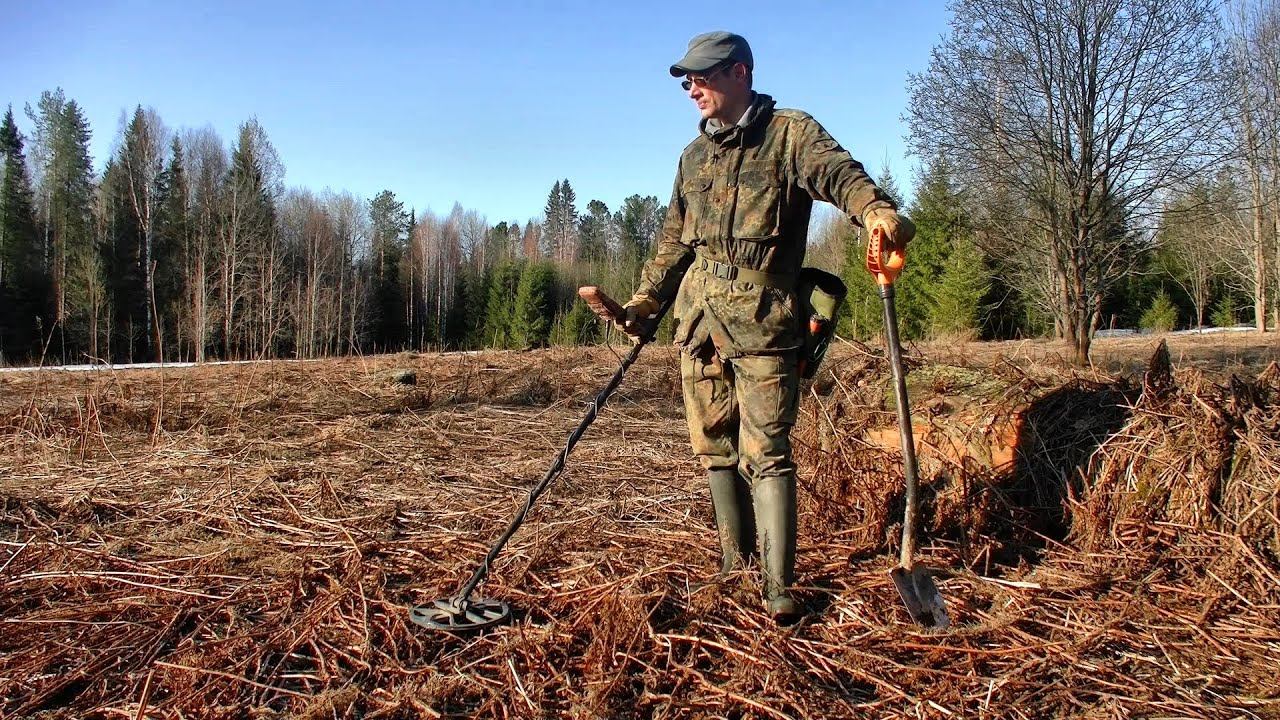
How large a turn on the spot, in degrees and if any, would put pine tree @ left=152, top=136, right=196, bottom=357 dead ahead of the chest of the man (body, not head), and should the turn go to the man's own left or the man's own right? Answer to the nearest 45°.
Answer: approximately 90° to the man's own right

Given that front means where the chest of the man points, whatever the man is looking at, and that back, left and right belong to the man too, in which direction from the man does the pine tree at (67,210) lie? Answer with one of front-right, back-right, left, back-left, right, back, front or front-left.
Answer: right

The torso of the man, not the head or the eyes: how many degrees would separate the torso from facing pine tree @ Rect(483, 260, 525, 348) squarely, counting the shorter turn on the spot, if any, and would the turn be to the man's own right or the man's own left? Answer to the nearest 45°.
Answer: approximately 135° to the man's own right

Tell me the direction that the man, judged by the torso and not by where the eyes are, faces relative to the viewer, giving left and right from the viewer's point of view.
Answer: facing the viewer and to the left of the viewer

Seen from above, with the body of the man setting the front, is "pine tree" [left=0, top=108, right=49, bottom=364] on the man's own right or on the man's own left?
on the man's own right

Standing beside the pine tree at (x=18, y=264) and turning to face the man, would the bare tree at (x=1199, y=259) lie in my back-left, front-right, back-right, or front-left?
front-left

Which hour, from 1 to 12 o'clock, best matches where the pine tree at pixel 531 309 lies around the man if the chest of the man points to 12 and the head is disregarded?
The pine tree is roughly at 4 o'clock from the man.

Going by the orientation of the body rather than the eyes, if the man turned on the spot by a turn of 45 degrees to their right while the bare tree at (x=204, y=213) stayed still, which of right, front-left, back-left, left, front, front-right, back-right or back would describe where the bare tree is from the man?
front-right

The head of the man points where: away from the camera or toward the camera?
toward the camera

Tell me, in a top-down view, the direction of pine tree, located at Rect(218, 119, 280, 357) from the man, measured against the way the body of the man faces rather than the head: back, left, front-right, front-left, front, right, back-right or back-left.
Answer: right

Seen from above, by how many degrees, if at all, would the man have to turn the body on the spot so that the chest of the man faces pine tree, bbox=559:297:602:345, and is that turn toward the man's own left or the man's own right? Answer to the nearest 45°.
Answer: approximately 135° to the man's own right
